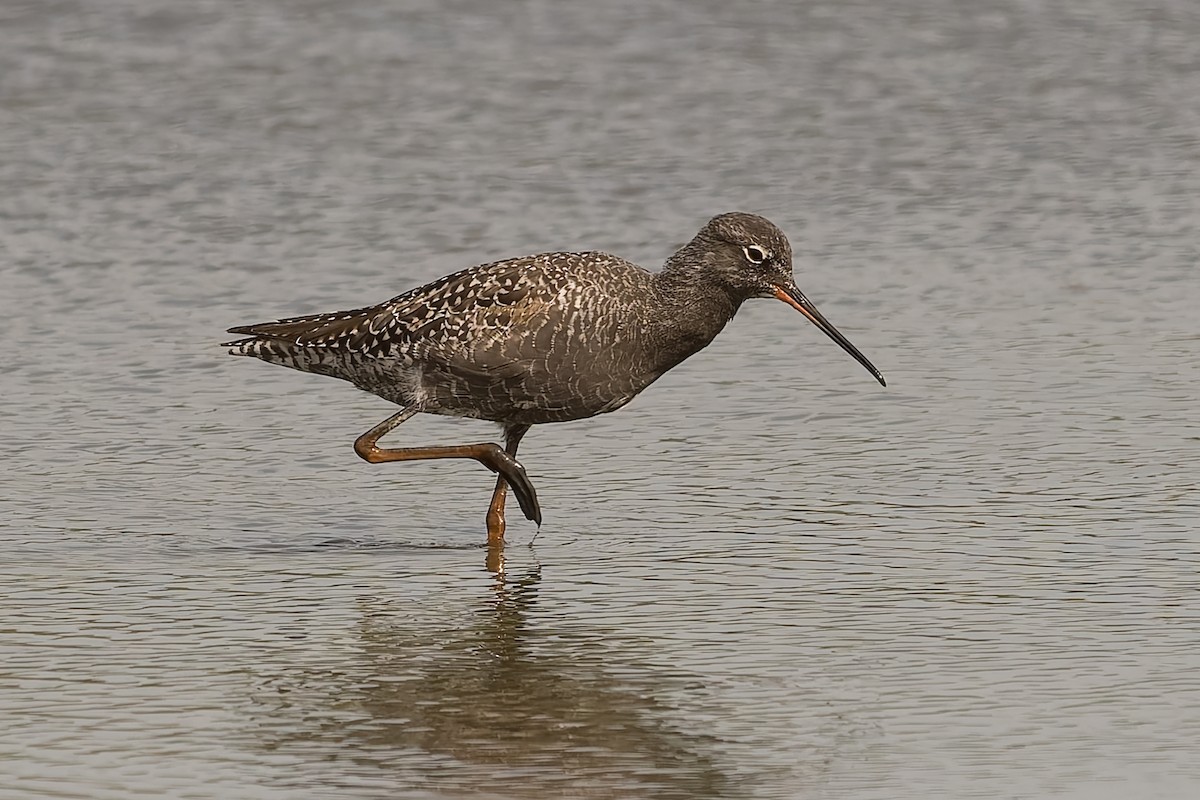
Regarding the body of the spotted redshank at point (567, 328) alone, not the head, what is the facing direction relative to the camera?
to the viewer's right
